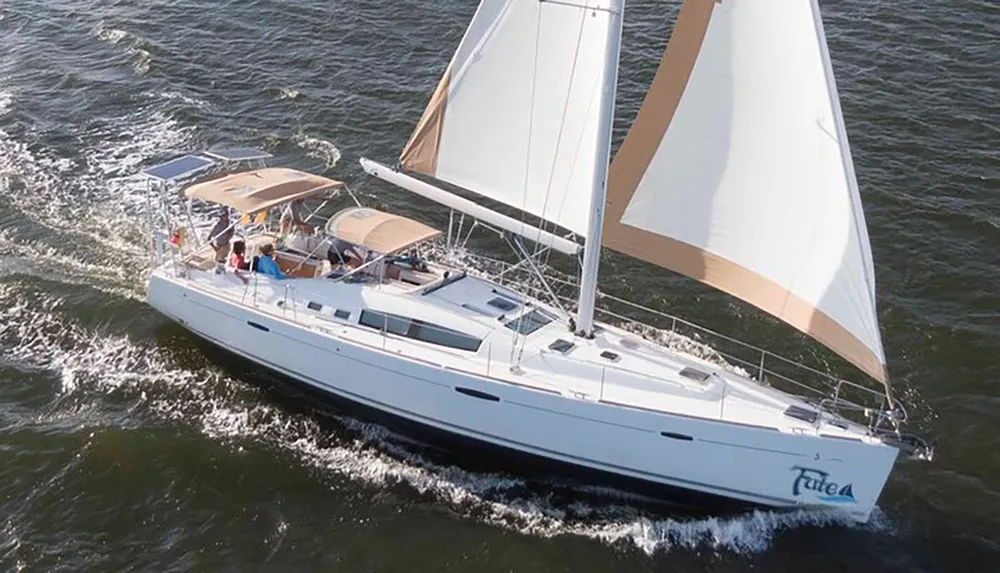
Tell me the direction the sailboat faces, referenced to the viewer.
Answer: facing the viewer and to the right of the viewer
